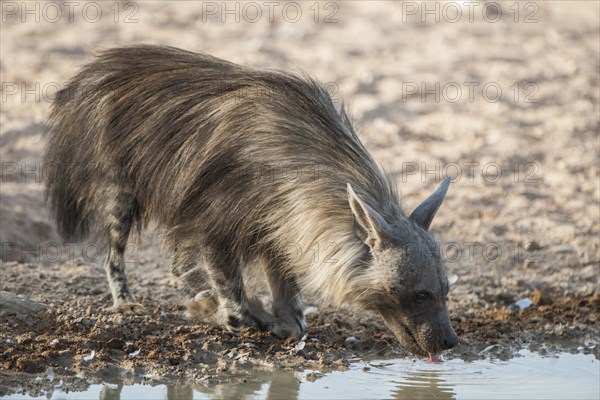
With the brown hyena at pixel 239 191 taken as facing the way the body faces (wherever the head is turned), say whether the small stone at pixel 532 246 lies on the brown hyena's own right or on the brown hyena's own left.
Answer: on the brown hyena's own left

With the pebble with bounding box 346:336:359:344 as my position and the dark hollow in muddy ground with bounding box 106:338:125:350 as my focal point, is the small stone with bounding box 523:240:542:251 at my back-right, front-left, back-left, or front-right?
back-right

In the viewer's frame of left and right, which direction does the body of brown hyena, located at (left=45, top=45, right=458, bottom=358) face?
facing the viewer and to the right of the viewer
